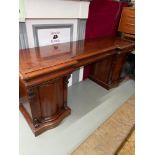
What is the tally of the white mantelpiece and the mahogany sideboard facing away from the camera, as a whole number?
0

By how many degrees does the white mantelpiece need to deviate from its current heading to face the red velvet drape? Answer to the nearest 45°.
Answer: approximately 135° to its left

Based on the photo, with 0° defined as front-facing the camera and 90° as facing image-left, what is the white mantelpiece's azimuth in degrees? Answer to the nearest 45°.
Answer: approximately 0°
